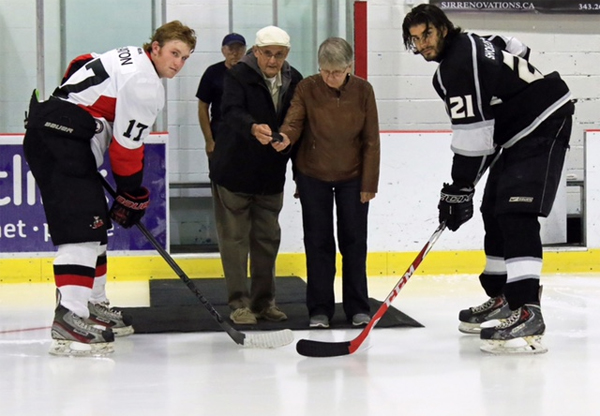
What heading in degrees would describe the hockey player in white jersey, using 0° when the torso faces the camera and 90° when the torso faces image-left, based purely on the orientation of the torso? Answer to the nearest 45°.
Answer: approximately 270°

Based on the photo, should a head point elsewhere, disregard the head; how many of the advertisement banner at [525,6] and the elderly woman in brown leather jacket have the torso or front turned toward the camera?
2

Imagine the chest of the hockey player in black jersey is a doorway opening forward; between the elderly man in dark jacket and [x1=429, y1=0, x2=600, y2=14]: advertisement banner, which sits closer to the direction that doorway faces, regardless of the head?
the elderly man in dark jacket

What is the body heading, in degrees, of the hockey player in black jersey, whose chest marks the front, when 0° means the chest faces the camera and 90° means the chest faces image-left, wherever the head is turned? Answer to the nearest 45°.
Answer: approximately 90°

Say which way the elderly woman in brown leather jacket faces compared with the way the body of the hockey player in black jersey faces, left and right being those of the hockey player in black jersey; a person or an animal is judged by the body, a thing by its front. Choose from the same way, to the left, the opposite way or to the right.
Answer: to the left

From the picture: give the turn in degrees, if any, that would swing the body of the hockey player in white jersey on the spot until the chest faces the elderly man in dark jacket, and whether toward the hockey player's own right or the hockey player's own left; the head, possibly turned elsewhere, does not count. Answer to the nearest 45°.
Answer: approximately 45° to the hockey player's own left

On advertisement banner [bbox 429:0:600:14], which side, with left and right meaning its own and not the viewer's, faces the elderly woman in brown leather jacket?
front

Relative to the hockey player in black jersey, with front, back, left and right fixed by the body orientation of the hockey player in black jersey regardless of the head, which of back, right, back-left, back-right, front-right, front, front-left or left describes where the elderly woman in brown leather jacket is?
front-right

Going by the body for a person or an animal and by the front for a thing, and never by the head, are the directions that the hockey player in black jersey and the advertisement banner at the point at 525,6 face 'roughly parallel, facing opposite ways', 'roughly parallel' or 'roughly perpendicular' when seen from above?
roughly perpendicular
